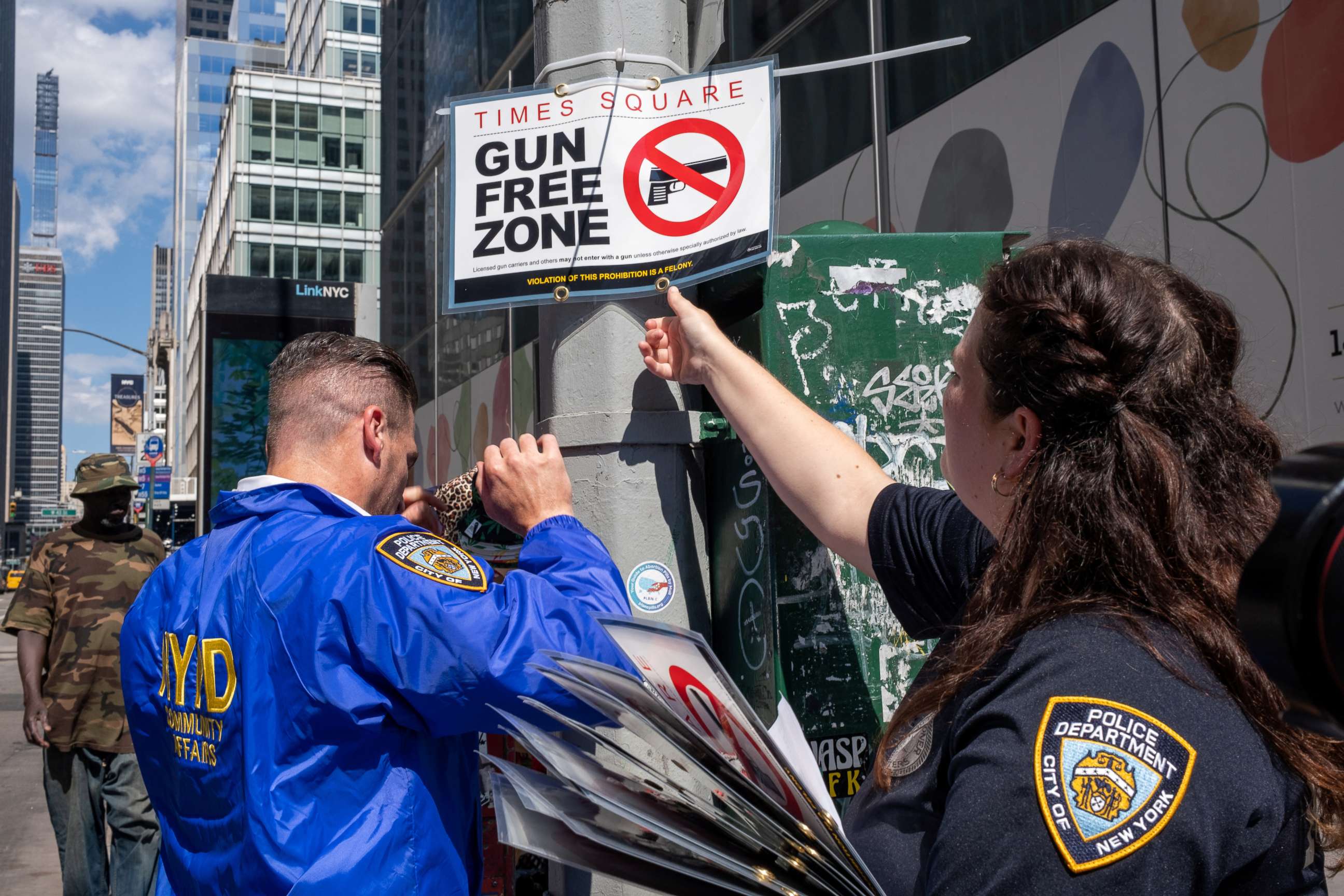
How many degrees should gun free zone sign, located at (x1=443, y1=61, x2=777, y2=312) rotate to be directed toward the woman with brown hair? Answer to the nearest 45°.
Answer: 0° — it already faces them

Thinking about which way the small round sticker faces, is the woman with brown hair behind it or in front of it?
in front

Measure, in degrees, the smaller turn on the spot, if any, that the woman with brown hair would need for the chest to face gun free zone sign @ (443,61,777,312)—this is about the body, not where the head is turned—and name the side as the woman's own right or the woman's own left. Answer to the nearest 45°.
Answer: approximately 45° to the woman's own right

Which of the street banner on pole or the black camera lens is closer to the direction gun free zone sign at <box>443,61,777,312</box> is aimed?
the black camera lens

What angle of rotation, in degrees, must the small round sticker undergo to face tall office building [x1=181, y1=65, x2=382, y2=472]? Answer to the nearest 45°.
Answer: approximately 180°

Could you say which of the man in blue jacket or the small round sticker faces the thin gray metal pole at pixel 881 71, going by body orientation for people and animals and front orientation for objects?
the man in blue jacket

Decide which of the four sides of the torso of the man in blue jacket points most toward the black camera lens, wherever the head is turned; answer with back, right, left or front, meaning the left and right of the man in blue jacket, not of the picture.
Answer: right

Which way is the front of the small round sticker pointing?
toward the camera

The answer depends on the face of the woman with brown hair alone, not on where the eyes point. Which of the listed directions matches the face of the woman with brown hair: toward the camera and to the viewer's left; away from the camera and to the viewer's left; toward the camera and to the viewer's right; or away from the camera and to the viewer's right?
away from the camera and to the viewer's left

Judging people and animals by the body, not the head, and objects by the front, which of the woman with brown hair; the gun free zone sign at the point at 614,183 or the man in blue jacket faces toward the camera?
the gun free zone sign

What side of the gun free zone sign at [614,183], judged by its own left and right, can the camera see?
front

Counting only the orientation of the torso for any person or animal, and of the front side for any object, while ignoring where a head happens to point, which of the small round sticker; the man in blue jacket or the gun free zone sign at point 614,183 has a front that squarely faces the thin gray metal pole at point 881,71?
the man in blue jacket

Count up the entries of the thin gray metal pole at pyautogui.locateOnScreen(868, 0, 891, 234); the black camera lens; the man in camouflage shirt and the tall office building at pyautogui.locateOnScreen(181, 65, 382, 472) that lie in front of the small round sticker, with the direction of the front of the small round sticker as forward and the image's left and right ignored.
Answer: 1

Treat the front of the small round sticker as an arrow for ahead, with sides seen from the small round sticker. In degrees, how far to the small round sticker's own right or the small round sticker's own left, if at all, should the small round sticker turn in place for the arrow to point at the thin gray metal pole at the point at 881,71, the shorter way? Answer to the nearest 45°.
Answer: approximately 180°

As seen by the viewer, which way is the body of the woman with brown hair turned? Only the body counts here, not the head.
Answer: to the viewer's left

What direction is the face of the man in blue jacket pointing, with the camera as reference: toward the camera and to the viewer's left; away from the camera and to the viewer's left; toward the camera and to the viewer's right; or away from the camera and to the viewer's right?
away from the camera and to the viewer's right

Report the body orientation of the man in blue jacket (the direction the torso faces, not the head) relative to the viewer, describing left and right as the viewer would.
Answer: facing away from the viewer and to the right of the viewer

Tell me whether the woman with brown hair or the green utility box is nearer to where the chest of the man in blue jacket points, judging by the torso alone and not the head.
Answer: the green utility box
